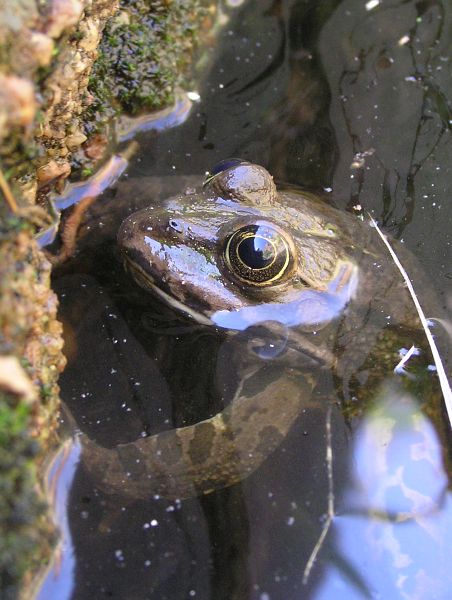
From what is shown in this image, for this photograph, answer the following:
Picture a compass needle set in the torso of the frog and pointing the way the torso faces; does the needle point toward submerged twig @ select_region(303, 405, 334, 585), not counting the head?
no
